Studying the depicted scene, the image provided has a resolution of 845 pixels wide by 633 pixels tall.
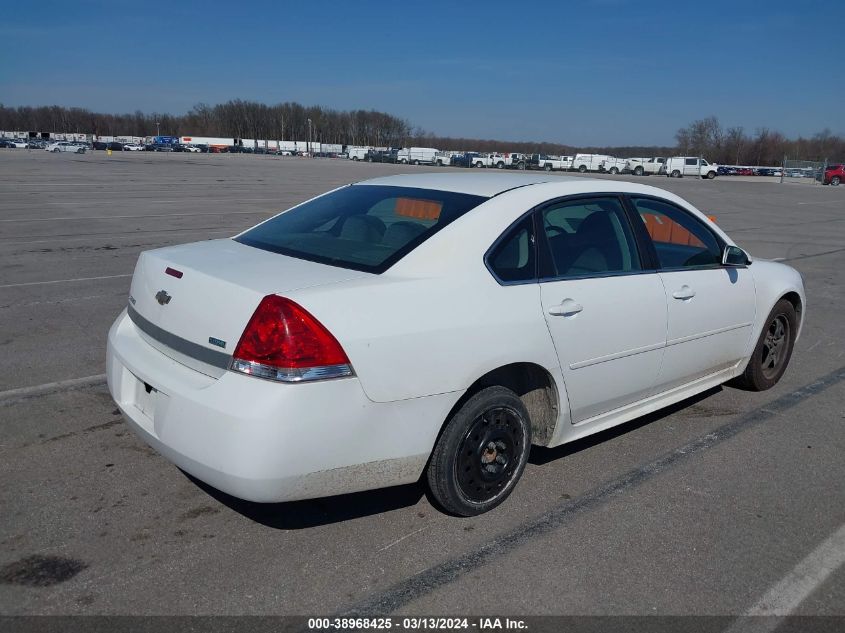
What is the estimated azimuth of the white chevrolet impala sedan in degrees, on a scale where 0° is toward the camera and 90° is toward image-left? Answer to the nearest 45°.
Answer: approximately 225°
